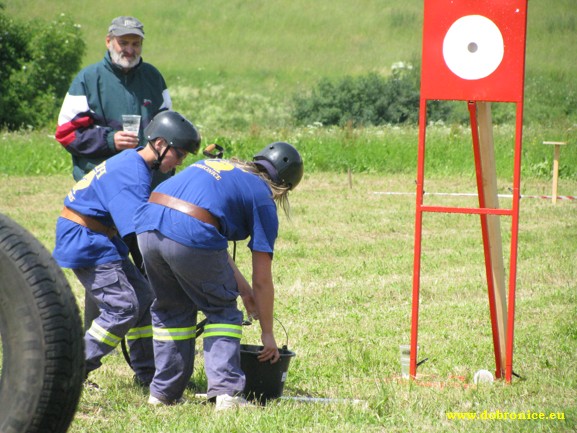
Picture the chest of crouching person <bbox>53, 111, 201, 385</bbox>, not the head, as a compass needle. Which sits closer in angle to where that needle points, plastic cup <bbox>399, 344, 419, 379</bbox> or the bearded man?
the plastic cup

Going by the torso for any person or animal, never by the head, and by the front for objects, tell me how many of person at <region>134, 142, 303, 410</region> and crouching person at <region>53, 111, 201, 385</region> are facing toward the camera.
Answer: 0

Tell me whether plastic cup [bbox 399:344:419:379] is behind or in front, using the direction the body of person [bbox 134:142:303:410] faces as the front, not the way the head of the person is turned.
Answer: in front

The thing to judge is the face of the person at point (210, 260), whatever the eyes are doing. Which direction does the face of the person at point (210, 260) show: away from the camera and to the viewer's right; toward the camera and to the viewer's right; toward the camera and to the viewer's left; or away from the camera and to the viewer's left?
away from the camera and to the viewer's right

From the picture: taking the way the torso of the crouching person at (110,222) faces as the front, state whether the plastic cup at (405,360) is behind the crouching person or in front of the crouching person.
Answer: in front

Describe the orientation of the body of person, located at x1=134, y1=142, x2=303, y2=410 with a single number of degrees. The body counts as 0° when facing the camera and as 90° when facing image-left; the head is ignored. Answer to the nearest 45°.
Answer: approximately 225°

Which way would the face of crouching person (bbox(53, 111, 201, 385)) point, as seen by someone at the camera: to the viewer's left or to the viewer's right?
to the viewer's right

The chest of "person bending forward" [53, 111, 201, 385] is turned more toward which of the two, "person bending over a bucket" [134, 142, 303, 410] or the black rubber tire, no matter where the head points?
the person bending over a bucket

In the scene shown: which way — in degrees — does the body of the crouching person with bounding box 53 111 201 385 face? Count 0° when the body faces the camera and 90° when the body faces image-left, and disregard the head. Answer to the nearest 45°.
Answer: approximately 270°

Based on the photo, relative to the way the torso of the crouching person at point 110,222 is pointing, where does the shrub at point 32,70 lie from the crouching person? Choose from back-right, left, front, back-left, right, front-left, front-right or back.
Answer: left
